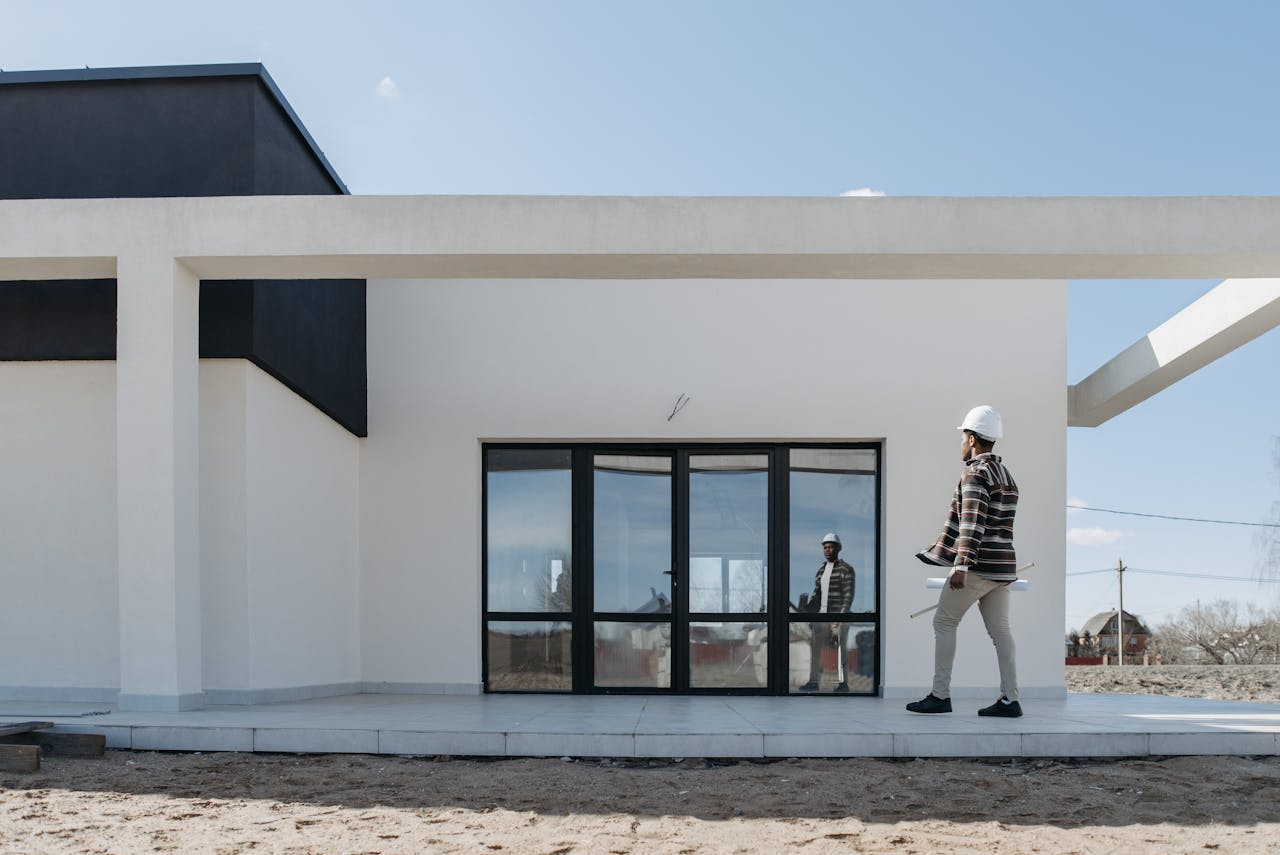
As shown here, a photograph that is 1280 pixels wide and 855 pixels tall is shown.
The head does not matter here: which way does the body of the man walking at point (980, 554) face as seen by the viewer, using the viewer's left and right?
facing away from the viewer and to the left of the viewer

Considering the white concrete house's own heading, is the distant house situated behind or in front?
behind

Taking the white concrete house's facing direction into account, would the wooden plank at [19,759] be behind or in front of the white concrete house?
in front

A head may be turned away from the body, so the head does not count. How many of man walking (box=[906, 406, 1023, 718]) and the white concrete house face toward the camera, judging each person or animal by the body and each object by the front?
1

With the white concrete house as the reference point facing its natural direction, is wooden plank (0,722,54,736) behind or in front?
in front

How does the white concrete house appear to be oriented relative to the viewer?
toward the camera

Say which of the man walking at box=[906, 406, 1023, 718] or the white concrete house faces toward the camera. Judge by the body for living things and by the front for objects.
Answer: the white concrete house

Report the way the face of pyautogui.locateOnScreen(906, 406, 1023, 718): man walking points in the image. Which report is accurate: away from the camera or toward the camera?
away from the camera

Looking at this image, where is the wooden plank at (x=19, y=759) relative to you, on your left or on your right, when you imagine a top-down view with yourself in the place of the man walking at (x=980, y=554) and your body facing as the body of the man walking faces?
on your left
